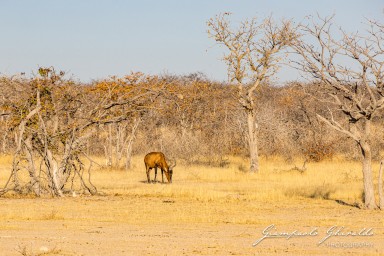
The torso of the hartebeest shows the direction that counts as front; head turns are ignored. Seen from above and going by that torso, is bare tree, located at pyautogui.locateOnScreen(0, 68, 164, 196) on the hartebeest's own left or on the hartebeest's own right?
on the hartebeest's own right

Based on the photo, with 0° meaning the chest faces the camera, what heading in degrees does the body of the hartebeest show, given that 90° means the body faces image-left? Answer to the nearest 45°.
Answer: approximately 315°
